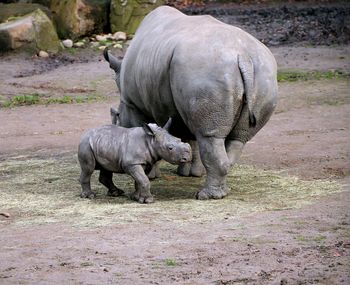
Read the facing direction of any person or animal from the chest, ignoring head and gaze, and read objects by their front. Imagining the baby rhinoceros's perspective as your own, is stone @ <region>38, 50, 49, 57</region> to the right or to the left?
on its left

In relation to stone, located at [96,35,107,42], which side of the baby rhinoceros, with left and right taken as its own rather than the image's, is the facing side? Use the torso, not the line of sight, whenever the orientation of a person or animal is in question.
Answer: left

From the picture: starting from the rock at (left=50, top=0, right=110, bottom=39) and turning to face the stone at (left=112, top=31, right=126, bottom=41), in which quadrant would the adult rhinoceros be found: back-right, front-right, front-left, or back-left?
front-right

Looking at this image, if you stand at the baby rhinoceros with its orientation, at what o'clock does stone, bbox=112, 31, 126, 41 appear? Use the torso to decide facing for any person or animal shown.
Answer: The stone is roughly at 9 o'clock from the baby rhinoceros.

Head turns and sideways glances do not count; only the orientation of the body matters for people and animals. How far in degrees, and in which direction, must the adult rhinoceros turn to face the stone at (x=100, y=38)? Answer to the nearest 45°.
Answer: approximately 45° to its right

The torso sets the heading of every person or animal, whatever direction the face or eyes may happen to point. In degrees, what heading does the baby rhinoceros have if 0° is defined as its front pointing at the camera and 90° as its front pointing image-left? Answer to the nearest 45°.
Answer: approximately 270°

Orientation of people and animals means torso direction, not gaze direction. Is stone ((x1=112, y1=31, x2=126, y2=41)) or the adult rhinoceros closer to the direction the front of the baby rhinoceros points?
the adult rhinoceros

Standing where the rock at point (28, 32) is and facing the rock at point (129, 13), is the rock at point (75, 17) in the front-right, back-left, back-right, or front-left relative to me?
front-left

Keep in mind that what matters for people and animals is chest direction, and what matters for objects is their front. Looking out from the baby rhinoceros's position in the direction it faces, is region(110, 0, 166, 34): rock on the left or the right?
on its left

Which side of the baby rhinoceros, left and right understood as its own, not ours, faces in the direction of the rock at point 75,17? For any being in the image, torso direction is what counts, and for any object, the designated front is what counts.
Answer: left

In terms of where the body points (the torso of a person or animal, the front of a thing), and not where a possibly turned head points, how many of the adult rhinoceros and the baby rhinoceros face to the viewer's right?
1

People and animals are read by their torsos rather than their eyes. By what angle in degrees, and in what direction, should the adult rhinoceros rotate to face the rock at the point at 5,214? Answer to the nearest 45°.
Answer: approximately 90° to its left

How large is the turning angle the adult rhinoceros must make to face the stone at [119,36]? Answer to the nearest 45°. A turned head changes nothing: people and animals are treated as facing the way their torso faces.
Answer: approximately 45° to its right

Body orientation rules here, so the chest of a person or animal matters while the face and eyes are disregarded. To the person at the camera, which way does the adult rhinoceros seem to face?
facing away from the viewer and to the left of the viewer
